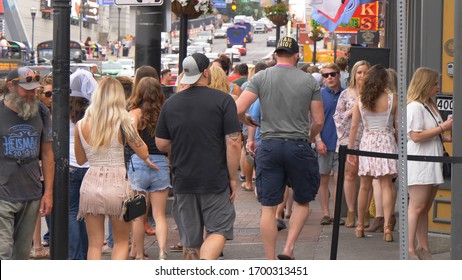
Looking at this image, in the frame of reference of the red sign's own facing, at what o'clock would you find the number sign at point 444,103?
The number sign is roughly at 12 o'clock from the red sign.

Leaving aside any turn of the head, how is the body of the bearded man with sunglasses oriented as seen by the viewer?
toward the camera

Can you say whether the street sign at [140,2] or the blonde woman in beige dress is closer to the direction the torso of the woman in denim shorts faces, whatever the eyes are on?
the street sign

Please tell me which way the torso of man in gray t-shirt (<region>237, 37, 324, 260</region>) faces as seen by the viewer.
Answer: away from the camera

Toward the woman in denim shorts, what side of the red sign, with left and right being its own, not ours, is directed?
front

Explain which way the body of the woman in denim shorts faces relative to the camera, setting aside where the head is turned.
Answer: away from the camera

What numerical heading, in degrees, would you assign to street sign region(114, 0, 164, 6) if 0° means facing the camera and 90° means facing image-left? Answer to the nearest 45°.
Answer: approximately 0°

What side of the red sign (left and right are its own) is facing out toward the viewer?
front

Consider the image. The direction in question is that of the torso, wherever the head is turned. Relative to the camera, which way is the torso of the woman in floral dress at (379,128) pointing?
away from the camera

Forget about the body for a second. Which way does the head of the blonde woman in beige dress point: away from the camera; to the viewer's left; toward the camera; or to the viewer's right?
away from the camera

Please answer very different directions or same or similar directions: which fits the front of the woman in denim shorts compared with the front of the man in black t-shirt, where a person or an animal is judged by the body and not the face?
same or similar directions

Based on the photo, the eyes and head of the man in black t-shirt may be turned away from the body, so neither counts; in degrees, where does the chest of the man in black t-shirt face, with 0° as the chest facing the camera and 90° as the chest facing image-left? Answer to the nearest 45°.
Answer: approximately 180°

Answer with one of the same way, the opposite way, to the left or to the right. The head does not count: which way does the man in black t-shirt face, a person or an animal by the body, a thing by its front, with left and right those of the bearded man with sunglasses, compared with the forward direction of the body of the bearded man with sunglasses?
the opposite way

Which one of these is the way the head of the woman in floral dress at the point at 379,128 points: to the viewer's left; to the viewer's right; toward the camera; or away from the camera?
away from the camera

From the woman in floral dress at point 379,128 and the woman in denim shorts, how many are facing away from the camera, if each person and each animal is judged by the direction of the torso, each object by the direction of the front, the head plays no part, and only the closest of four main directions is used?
2

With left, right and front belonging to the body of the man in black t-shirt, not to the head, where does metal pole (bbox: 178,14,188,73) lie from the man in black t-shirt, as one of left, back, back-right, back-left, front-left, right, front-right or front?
front

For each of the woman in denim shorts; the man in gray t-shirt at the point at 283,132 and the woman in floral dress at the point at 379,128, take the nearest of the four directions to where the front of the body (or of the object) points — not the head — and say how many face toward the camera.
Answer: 0

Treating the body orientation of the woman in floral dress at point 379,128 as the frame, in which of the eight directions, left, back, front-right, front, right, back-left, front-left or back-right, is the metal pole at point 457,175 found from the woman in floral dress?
back
